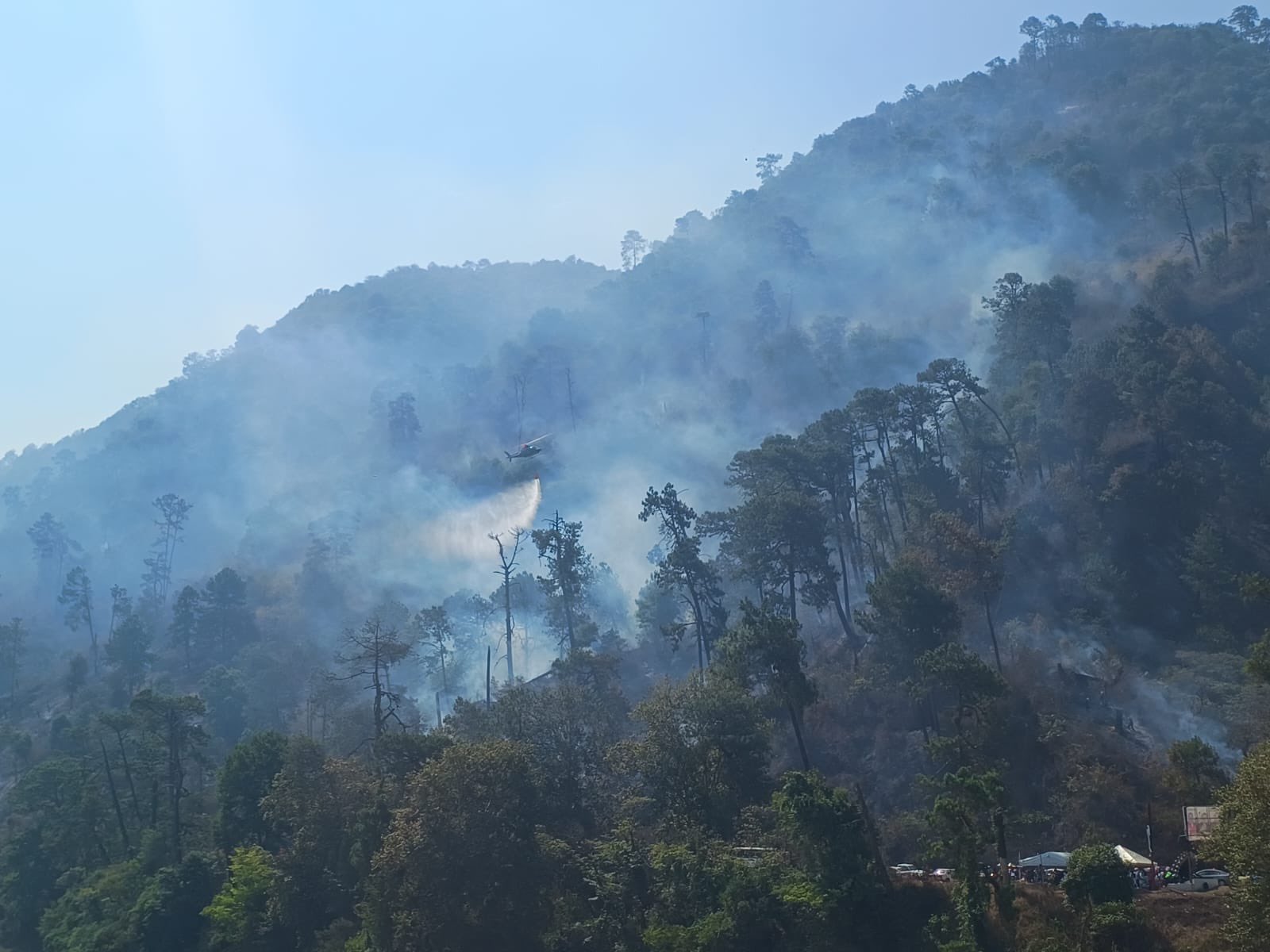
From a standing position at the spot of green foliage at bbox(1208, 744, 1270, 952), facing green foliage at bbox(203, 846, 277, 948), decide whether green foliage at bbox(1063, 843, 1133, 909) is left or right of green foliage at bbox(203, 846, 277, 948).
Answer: right

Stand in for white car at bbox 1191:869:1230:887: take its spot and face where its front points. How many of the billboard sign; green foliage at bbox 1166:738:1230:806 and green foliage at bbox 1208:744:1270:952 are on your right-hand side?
2

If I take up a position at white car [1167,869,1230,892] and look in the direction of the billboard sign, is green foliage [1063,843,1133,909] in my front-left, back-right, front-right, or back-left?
back-left

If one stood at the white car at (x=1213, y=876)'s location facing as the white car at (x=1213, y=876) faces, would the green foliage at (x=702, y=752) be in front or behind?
in front

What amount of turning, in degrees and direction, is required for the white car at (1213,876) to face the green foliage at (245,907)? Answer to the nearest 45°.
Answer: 0° — it already faces it

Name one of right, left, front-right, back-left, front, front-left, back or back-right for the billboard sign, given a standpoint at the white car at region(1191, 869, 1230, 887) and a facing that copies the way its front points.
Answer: right

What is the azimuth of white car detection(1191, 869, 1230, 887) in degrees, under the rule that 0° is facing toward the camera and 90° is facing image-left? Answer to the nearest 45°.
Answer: approximately 90°
